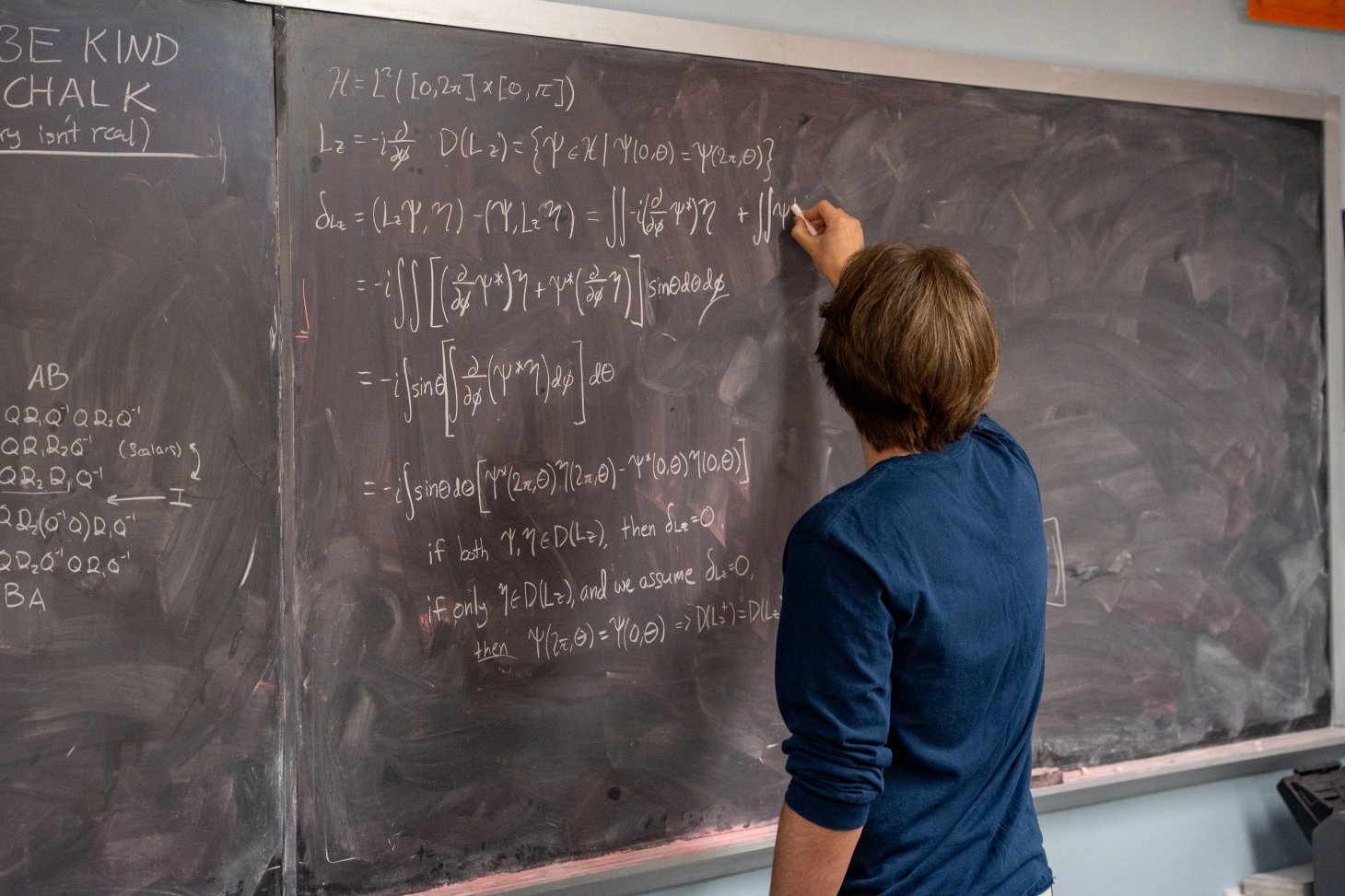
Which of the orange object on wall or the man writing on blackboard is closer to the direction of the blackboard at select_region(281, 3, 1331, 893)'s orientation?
the man writing on blackboard

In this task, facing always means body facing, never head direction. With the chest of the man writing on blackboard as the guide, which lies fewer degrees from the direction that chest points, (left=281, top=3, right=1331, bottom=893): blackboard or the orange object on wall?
the blackboard

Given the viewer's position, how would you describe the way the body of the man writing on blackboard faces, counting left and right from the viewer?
facing away from the viewer and to the left of the viewer

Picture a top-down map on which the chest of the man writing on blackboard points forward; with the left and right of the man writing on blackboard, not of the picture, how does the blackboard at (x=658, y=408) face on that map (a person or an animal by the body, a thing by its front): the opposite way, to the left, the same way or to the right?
the opposite way

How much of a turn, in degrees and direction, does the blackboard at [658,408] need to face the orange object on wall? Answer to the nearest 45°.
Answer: approximately 90° to its left

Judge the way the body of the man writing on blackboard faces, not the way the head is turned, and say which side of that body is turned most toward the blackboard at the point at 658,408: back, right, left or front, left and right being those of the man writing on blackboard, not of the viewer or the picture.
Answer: front

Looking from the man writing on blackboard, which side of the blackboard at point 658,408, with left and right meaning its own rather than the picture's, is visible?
front

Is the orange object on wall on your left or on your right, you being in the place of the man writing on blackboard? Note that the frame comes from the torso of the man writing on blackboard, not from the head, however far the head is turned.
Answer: on your right

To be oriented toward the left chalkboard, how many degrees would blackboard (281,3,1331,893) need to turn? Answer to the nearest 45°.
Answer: approximately 90° to its right

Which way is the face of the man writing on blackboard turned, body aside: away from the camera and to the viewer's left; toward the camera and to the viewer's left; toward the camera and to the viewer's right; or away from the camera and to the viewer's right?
away from the camera and to the viewer's left

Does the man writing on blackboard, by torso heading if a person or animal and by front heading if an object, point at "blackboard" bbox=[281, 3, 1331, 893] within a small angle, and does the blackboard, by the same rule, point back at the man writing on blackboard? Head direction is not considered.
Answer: yes

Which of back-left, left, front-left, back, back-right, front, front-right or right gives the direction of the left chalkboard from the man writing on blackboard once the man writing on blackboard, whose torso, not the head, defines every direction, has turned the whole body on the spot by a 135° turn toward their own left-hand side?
right
